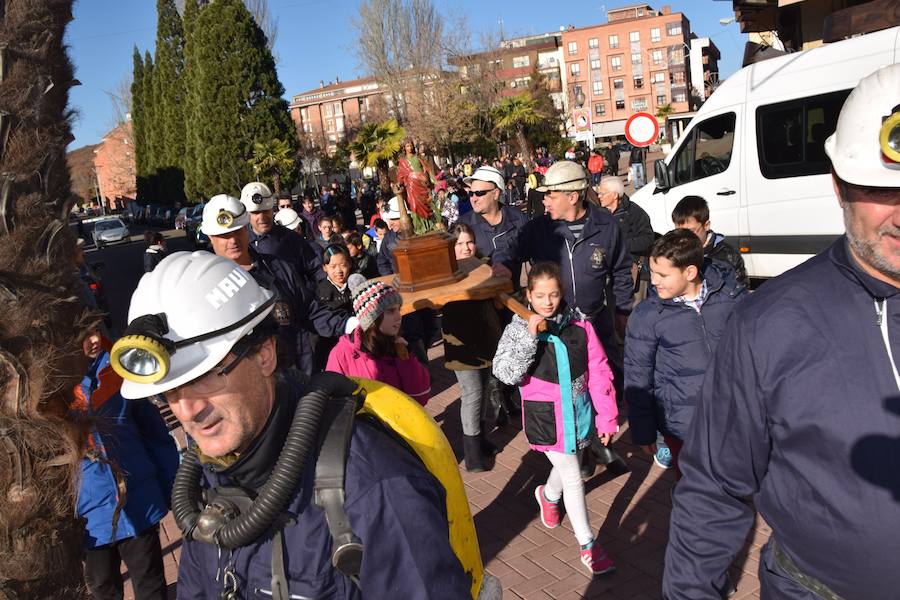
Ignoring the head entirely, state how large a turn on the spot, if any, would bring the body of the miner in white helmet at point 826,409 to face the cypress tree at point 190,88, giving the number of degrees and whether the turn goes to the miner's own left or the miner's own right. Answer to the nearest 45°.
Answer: approximately 135° to the miner's own right

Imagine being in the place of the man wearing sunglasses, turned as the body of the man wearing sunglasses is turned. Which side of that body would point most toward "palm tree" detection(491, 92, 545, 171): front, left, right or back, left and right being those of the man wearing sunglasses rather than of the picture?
back

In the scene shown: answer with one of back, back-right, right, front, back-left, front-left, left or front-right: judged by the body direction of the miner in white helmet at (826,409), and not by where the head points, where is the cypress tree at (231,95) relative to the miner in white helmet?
back-right

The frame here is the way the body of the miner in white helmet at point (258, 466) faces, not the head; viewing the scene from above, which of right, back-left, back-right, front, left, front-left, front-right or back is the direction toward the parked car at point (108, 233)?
back-right

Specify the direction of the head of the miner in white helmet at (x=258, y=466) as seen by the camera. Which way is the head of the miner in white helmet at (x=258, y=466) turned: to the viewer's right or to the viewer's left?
to the viewer's left

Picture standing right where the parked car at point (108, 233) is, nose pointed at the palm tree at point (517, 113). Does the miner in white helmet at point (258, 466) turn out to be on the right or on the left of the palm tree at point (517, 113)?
right

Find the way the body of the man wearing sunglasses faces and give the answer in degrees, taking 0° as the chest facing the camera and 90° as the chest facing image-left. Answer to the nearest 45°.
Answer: approximately 0°

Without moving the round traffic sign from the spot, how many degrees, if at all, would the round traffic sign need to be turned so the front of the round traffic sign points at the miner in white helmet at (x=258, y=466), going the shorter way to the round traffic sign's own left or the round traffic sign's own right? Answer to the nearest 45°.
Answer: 0° — it already faces them

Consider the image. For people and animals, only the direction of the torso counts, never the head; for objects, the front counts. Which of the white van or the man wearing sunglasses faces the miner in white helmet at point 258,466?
the man wearing sunglasses
